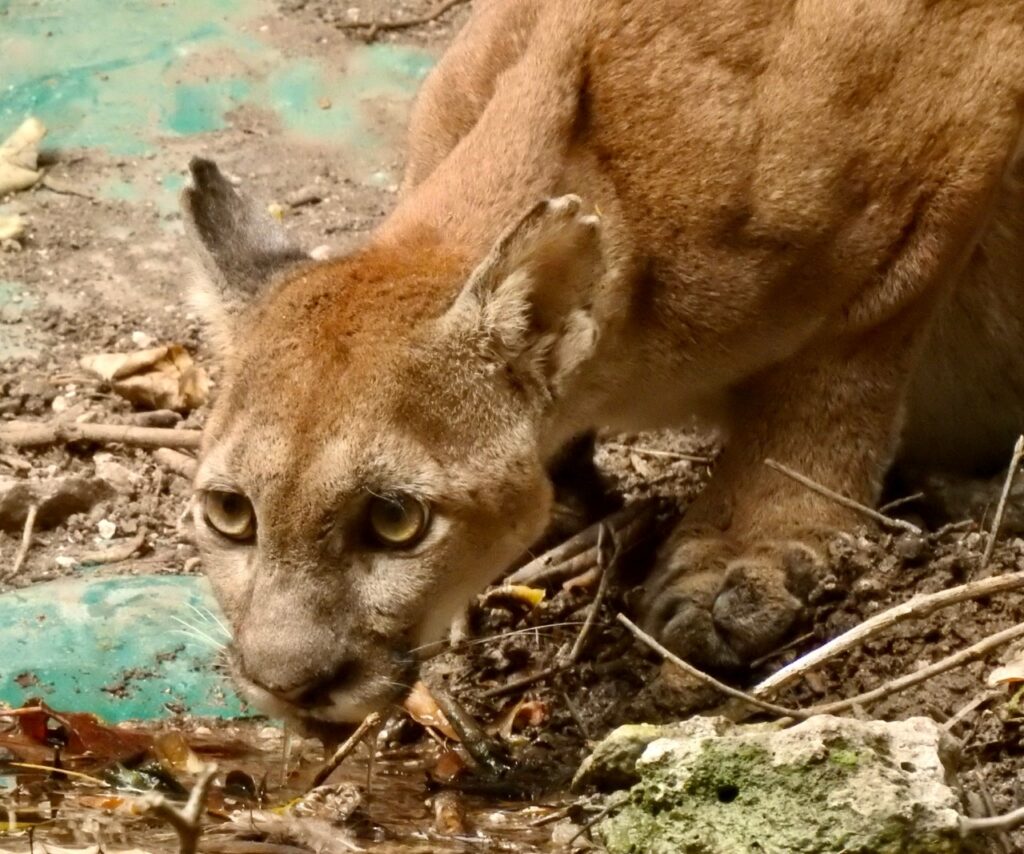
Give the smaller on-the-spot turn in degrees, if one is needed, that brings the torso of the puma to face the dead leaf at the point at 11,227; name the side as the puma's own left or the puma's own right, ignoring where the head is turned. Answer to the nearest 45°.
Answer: approximately 90° to the puma's own right

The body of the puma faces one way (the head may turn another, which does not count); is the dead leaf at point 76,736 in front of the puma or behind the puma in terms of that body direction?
in front

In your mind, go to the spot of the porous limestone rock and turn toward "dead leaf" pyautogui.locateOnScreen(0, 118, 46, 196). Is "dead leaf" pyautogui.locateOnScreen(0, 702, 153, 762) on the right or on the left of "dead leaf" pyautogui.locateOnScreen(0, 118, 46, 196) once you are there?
left

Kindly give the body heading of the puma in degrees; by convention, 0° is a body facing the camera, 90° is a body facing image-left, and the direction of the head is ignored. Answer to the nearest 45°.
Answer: approximately 45°

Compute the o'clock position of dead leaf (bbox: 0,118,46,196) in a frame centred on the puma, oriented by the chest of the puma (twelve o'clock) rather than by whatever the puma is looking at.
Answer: The dead leaf is roughly at 3 o'clock from the puma.

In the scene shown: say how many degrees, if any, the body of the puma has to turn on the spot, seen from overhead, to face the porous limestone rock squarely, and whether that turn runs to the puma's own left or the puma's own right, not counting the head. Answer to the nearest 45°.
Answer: approximately 45° to the puma's own left

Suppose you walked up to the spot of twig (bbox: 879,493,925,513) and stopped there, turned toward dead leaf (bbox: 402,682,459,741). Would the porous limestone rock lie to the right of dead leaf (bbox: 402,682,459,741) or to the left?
left

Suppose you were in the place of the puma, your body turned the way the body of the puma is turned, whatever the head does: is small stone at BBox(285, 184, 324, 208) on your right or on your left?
on your right

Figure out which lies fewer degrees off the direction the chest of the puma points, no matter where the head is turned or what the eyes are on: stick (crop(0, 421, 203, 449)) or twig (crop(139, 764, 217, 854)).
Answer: the twig

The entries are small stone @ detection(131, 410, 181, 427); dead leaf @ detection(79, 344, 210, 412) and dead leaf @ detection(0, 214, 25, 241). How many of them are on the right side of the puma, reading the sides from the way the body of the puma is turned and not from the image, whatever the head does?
3

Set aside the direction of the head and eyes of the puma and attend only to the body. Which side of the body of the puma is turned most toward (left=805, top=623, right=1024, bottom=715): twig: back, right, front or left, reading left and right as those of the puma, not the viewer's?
left

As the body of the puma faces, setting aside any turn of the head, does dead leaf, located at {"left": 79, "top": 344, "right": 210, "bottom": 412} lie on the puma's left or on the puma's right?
on the puma's right
